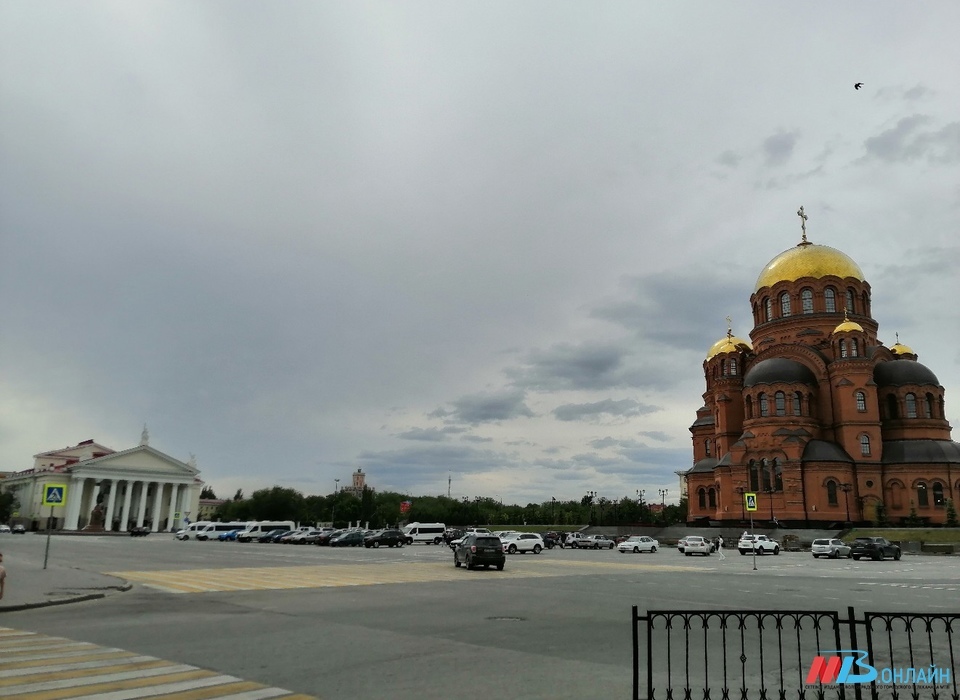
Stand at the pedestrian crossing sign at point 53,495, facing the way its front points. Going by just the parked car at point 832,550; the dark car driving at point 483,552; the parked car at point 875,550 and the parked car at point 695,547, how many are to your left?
4

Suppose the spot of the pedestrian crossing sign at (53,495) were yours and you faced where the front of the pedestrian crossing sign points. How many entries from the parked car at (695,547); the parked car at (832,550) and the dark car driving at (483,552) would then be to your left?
3

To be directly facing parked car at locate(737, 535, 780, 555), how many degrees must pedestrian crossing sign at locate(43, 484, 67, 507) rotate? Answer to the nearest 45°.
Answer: approximately 90° to its left

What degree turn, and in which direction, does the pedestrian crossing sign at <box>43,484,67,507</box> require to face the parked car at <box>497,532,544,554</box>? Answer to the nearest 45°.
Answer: approximately 135° to its left

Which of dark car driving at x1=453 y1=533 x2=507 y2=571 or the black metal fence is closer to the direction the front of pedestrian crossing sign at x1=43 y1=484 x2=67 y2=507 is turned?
the black metal fence

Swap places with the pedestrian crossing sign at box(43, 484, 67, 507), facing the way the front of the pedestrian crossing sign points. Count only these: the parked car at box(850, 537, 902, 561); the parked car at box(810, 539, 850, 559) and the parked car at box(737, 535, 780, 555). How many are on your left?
3

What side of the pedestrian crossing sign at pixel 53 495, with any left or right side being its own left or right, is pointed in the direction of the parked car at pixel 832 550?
left

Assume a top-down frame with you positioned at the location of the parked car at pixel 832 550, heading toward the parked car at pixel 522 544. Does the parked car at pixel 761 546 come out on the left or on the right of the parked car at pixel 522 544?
right

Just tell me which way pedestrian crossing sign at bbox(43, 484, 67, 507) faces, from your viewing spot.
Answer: facing the viewer

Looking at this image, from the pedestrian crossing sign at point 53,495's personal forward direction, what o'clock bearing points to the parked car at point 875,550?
The parked car is roughly at 9 o'clock from the pedestrian crossing sign.

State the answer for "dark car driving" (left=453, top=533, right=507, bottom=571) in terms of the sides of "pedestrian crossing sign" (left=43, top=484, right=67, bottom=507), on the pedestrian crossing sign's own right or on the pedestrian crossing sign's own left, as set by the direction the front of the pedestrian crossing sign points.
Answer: on the pedestrian crossing sign's own left

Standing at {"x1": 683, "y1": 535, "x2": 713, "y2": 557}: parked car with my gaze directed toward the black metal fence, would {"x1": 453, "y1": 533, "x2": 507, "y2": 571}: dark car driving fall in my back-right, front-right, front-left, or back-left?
front-right

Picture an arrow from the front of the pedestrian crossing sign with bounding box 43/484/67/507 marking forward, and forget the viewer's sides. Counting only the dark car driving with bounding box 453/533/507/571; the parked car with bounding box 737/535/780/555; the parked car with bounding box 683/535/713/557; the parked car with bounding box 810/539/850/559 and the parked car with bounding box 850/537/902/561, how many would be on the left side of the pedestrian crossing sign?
5

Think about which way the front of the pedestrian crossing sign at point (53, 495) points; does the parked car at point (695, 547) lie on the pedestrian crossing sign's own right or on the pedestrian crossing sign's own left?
on the pedestrian crossing sign's own left

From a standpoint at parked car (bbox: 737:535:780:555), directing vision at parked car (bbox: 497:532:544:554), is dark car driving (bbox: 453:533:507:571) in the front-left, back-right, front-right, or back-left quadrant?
front-left
